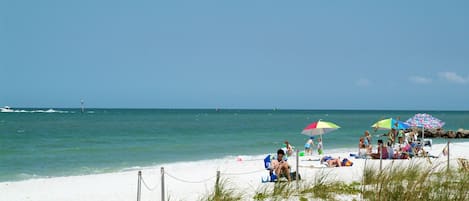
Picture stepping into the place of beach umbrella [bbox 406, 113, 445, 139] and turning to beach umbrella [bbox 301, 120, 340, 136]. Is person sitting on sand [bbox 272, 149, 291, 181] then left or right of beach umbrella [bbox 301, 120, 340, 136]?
left

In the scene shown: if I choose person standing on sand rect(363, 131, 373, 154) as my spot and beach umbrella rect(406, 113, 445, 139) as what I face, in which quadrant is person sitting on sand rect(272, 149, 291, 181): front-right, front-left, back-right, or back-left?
back-right

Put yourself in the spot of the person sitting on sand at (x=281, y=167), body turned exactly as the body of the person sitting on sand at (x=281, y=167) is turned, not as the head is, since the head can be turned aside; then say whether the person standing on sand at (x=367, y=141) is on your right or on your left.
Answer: on your left

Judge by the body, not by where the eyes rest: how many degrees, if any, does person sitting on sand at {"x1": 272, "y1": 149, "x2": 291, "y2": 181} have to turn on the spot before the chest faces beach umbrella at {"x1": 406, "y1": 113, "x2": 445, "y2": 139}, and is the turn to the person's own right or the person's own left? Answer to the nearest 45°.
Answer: approximately 90° to the person's own left

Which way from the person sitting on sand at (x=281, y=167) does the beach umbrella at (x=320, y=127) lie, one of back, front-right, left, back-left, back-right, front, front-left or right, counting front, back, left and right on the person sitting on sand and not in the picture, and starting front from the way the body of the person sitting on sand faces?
back-left
